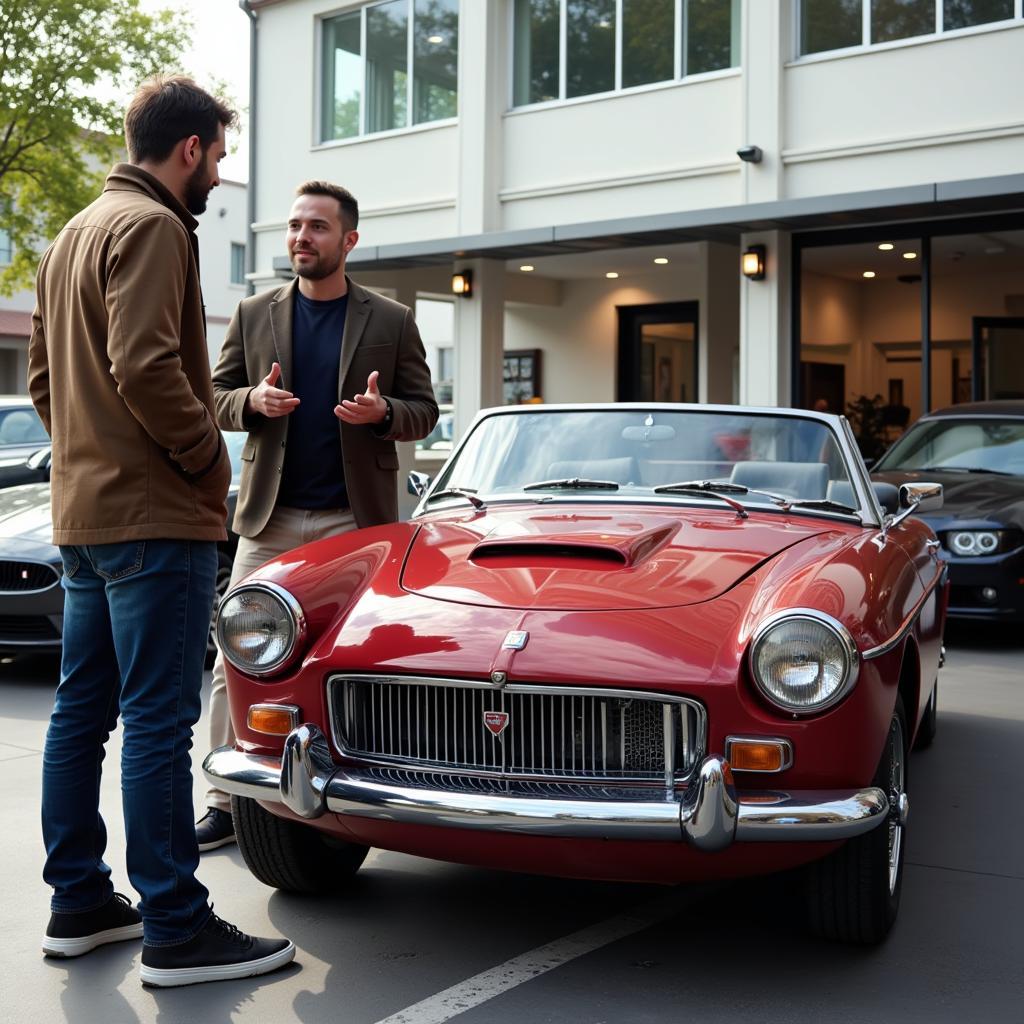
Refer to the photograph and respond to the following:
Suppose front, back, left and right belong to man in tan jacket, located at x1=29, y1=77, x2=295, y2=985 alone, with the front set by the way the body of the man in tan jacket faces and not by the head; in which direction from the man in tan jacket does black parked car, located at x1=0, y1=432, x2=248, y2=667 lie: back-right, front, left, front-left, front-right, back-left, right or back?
front-left

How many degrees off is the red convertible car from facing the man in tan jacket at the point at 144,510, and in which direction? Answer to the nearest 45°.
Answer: approximately 45° to its right

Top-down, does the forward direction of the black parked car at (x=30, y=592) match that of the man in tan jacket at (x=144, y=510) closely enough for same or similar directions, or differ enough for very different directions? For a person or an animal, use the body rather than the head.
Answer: very different directions

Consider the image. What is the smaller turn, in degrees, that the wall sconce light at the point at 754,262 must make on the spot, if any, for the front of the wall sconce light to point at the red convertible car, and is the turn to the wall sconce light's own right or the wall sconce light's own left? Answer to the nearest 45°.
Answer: approximately 45° to the wall sconce light's own left

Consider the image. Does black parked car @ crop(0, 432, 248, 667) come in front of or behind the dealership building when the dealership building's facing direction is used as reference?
in front

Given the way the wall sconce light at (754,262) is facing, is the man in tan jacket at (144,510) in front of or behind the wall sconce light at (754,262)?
in front

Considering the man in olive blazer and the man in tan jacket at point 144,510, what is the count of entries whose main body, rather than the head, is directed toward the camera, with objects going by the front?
1

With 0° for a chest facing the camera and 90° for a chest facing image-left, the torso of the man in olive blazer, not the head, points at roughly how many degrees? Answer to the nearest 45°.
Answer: approximately 0°
